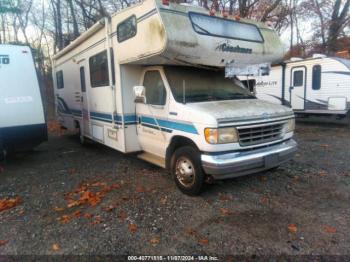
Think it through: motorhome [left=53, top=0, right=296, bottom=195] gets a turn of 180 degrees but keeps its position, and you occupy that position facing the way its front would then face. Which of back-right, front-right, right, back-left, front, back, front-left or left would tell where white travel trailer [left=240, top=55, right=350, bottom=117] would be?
right

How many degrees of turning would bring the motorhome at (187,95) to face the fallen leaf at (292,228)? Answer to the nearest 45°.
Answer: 0° — it already faces it

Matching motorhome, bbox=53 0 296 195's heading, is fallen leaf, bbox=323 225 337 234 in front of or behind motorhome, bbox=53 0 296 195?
in front

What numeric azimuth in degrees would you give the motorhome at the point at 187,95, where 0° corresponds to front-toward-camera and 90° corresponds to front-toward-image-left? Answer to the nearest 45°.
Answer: approximately 315°

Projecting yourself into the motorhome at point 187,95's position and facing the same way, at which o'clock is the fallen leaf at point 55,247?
The fallen leaf is roughly at 3 o'clock from the motorhome.

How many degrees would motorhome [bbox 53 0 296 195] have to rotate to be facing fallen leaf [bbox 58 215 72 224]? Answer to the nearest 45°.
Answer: approximately 90° to its right

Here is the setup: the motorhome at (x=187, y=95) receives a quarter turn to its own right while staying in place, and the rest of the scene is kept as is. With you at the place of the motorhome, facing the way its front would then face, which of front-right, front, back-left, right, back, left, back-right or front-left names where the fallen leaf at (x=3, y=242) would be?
front

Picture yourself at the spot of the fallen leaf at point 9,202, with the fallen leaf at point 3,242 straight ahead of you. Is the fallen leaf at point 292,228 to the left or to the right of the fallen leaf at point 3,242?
left

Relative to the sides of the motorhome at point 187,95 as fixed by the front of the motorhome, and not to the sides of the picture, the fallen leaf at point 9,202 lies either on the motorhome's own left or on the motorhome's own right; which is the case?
on the motorhome's own right
